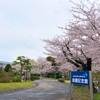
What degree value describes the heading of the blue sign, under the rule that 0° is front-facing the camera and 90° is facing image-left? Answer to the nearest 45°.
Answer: approximately 45°
